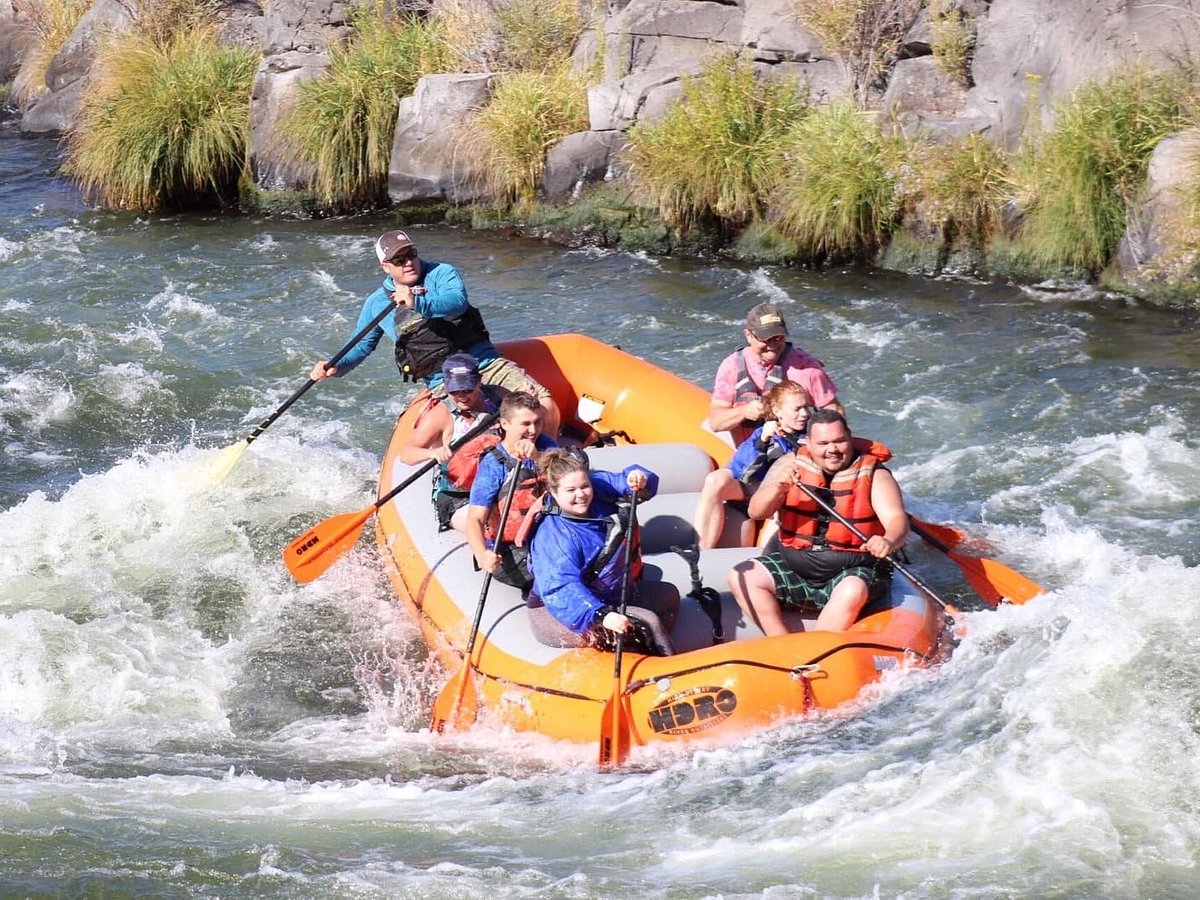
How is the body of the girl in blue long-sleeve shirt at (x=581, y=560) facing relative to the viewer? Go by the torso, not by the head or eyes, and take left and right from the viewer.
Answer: facing the viewer and to the right of the viewer

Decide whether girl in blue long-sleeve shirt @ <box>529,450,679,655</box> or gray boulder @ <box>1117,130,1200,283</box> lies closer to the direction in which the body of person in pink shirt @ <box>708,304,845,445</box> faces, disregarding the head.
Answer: the girl in blue long-sleeve shirt

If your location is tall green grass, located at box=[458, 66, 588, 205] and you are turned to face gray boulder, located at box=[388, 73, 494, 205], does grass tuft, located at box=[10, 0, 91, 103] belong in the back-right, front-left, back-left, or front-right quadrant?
front-right

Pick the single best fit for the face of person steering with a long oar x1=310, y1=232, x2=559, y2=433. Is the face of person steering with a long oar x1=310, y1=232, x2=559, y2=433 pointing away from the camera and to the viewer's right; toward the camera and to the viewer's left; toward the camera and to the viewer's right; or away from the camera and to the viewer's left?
toward the camera and to the viewer's right

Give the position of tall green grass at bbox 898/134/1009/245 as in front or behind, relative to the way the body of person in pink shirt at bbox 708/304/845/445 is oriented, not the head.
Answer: behind

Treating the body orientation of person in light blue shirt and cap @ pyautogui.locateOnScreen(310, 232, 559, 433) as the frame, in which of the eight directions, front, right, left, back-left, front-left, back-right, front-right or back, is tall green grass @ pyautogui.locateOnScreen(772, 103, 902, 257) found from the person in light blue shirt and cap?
back-left

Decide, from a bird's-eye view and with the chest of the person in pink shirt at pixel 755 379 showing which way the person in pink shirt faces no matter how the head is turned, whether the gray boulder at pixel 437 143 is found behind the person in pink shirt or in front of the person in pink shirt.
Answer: behind

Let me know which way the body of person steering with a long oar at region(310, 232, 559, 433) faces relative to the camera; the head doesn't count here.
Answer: toward the camera

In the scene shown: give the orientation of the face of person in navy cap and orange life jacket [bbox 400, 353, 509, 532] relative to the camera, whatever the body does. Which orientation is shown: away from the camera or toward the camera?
toward the camera

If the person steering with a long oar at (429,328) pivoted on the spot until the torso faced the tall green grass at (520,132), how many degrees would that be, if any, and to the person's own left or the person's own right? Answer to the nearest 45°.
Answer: approximately 180°

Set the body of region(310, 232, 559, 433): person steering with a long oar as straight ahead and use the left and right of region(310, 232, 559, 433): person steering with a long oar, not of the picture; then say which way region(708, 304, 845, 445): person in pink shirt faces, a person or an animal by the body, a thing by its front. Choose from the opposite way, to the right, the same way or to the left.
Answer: the same way

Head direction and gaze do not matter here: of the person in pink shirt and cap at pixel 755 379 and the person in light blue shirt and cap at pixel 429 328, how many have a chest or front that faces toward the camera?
2

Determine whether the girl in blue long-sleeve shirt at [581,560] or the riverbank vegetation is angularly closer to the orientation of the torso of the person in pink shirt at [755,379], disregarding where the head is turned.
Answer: the girl in blue long-sleeve shirt

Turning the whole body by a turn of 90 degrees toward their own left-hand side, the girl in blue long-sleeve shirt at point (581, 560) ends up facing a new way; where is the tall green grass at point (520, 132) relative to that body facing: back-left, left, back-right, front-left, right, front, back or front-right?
front-left

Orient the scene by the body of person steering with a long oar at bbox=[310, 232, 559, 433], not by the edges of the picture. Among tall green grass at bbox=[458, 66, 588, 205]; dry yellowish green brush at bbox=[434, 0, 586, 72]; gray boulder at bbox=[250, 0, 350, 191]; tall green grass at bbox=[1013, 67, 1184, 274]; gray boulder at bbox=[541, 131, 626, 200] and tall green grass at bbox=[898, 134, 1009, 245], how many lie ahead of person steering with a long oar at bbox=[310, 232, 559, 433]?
0

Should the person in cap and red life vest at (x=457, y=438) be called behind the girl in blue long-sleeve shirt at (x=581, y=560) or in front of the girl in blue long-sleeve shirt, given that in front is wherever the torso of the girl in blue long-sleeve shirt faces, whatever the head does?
behind

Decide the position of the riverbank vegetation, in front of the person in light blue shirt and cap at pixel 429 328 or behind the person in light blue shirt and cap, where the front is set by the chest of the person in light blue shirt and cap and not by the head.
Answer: behind

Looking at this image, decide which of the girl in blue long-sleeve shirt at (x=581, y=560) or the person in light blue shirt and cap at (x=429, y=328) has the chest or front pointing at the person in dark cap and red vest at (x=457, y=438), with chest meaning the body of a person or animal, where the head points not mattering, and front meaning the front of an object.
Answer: the person in light blue shirt and cap at (x=429, y=328)

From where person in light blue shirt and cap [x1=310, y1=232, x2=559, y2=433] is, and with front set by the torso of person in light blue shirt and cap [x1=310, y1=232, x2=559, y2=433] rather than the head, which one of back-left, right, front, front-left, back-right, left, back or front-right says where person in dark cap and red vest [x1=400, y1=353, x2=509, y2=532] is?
front

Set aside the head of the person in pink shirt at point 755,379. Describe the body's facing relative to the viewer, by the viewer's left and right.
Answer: facing the viewer

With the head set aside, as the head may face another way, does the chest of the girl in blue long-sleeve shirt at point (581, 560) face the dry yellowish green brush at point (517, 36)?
no
